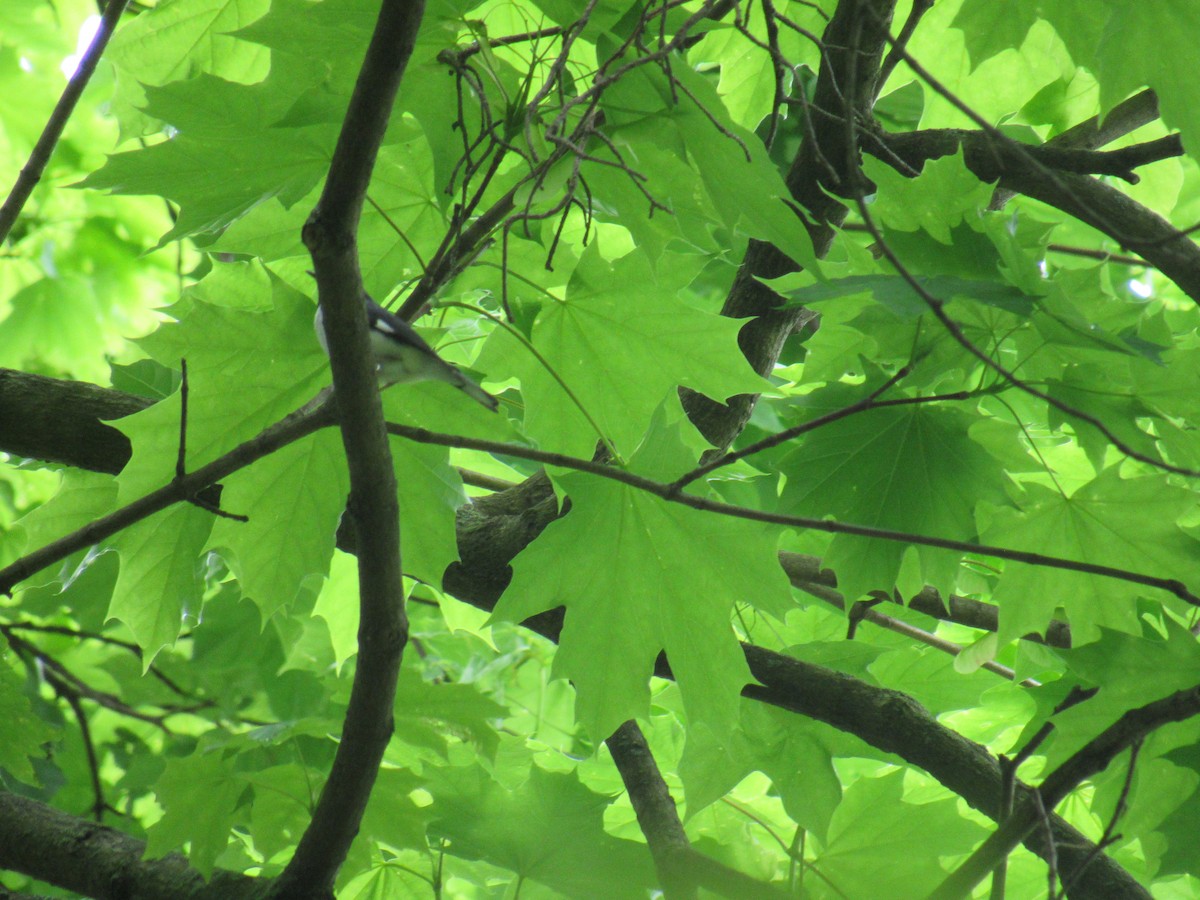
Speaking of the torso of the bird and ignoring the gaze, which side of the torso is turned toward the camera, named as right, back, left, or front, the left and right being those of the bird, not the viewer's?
left
